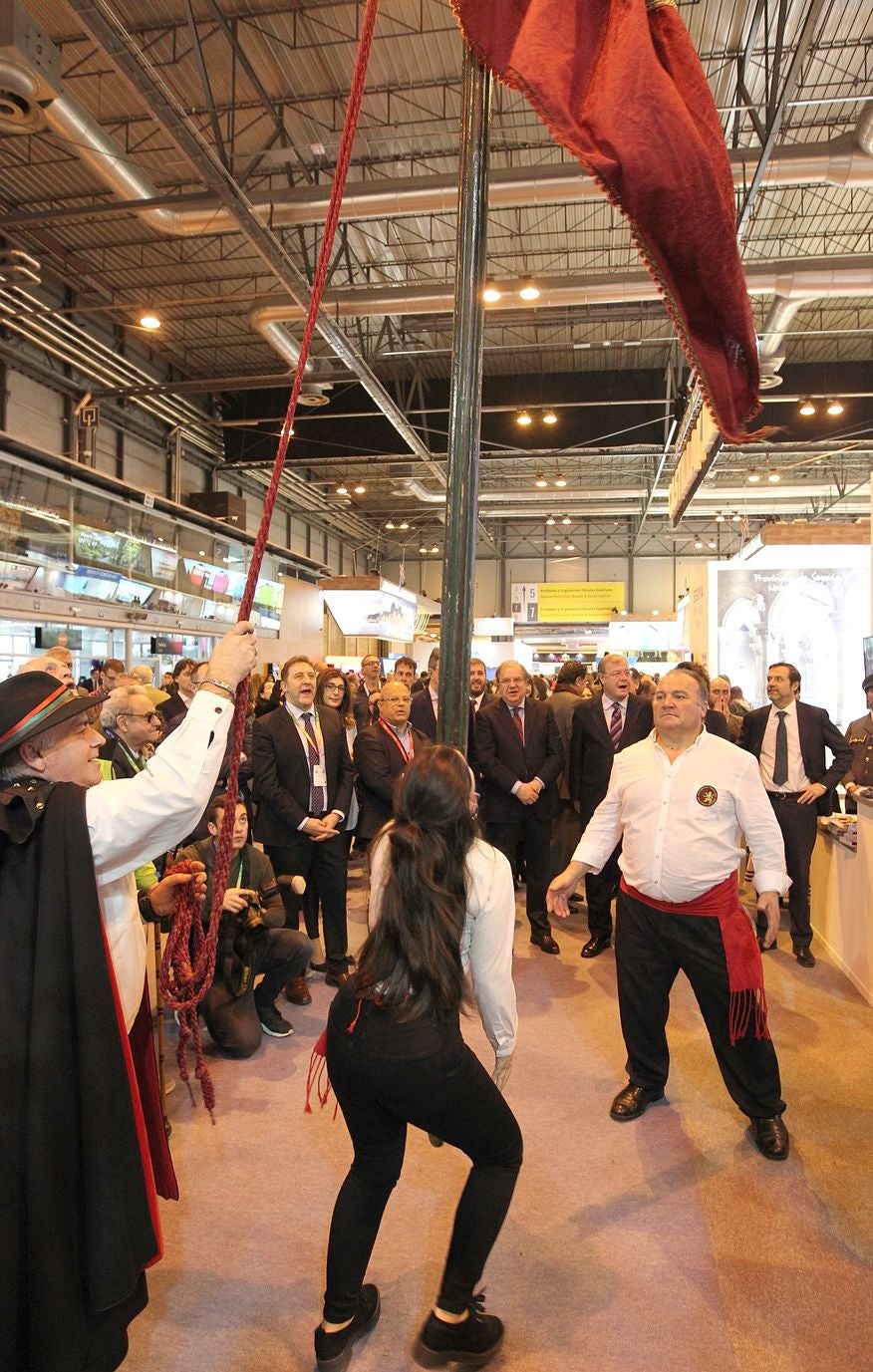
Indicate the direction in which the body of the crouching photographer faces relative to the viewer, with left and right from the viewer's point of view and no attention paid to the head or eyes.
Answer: facing the viewer and to the right of the viewer

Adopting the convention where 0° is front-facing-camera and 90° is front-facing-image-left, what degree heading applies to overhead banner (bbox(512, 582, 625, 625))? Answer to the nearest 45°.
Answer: approximately 0°

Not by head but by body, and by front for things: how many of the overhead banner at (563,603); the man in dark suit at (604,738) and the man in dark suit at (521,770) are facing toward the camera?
3

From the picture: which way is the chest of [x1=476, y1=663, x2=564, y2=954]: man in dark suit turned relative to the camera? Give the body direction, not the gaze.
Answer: toward the camera

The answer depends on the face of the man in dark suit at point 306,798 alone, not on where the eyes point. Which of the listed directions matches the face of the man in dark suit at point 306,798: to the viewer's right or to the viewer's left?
to the viewer's right

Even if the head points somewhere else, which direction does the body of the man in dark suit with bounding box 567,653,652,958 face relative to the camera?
toward the camera

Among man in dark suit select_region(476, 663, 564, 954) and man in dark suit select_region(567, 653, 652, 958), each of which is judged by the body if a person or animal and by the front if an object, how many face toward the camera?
2

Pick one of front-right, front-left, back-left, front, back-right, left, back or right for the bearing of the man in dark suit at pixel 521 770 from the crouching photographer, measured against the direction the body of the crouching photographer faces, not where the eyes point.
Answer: left

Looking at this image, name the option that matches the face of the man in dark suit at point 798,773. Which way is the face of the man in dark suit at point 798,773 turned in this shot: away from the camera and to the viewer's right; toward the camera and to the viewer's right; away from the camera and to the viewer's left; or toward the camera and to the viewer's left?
toward the camera and to the viewer's left

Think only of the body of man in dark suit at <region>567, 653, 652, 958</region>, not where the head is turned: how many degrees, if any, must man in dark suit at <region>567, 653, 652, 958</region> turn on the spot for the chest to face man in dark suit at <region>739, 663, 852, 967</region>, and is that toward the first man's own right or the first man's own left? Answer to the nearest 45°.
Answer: approximately 90° to the first man's own left

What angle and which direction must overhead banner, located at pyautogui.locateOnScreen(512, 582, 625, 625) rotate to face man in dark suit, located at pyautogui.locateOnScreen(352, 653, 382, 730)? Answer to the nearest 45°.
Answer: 0° — it already faces them

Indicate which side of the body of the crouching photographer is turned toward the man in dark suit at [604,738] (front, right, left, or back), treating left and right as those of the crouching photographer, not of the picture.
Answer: left
